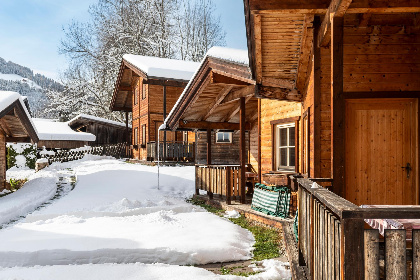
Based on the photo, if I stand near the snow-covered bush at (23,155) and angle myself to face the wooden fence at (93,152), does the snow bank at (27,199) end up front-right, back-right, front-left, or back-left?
back-right

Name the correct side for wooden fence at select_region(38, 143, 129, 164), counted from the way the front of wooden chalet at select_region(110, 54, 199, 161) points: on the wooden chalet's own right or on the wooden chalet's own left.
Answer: on the wooden chalet's own right

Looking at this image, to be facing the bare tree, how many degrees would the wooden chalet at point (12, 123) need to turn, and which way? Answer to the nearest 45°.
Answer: approximately 90° to its left

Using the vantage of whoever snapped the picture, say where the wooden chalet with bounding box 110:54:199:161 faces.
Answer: facing the viewer and to the left of the viewer

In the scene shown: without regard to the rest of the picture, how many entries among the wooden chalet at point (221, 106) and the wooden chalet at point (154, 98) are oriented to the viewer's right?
0

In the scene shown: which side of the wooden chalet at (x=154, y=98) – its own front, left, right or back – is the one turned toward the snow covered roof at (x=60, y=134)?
right

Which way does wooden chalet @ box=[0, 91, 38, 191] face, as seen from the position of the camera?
facing the viewer and to the right of the viewer

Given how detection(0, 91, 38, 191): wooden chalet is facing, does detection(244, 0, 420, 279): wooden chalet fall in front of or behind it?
in front

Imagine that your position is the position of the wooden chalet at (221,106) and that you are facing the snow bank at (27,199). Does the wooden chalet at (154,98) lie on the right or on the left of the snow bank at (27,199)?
right
